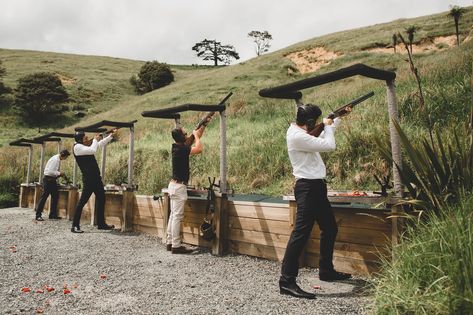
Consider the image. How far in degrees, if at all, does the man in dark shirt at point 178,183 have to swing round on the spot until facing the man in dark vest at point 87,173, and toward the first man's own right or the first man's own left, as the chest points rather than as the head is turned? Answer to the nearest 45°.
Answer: approximately 90° to the first man's own left

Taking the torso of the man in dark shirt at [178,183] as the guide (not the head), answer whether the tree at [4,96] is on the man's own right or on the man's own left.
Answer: on the man's own left

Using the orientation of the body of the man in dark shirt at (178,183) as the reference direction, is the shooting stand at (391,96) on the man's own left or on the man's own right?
on the man's own right

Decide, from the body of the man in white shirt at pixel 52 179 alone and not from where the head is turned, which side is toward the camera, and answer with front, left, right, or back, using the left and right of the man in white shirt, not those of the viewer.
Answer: right

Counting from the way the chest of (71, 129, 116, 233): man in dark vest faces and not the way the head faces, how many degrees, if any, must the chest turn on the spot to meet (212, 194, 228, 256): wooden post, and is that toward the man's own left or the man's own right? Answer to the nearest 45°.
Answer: approximately 45° to the man's own right

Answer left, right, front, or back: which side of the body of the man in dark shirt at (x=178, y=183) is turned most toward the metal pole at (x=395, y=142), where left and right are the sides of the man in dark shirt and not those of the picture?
right

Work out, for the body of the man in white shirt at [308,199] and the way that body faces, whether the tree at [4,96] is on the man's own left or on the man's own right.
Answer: on the man's own left

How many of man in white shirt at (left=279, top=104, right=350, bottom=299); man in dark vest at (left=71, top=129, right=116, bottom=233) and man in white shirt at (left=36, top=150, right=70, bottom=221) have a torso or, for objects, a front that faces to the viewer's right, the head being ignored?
3

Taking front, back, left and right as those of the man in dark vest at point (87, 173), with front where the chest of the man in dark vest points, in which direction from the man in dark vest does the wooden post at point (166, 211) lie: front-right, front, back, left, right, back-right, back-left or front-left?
front-right

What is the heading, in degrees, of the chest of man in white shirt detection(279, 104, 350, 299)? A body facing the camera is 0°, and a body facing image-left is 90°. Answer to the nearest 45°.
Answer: approximately 270°

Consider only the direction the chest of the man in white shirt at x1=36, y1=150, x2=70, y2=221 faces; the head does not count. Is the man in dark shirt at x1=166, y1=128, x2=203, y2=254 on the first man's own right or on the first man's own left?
on the first man's own right

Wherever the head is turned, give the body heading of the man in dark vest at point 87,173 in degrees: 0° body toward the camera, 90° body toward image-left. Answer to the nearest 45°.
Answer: approximately 270°
